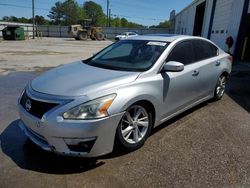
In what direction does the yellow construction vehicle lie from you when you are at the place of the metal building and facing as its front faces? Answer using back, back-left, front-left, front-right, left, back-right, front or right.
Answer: right

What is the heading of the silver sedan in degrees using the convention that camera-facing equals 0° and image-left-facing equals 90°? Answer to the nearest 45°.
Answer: approximately 45°

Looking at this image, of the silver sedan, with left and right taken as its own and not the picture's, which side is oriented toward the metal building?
back

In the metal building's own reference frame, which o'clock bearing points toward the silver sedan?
The silver sedan is roughly at 11 o'clock from the metal building.

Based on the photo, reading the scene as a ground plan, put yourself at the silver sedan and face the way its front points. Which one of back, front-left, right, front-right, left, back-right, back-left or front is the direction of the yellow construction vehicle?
back-right

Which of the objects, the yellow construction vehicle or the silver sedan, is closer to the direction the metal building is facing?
the silver sedan

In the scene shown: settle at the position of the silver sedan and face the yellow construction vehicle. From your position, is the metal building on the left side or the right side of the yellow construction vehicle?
right
